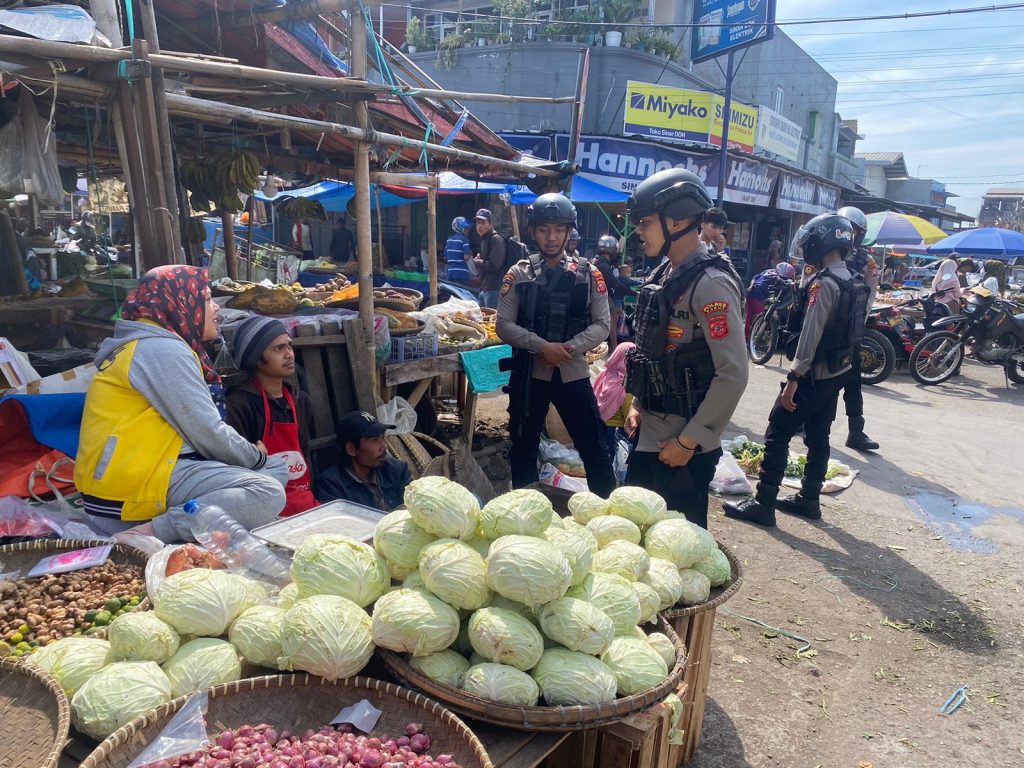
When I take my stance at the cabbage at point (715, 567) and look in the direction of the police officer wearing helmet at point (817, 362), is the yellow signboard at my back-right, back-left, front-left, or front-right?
front-left

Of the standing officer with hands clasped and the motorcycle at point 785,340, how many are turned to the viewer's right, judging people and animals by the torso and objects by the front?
0

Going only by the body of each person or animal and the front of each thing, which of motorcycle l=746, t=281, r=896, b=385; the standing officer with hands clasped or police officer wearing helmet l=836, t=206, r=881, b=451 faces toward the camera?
the standing officer with hands clasped

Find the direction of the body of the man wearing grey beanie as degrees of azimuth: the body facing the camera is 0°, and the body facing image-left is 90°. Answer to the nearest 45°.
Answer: approximately 315°

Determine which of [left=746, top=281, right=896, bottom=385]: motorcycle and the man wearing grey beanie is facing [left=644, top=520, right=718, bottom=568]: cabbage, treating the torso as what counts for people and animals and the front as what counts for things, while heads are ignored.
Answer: the man wearing grey beanie

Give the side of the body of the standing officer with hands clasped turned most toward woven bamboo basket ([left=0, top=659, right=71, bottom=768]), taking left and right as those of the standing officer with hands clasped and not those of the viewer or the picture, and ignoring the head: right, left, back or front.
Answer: front

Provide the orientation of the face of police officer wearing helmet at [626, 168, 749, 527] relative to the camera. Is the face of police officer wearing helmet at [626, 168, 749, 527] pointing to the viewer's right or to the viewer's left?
to the viewer's left

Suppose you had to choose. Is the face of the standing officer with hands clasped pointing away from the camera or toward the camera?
toward the camera

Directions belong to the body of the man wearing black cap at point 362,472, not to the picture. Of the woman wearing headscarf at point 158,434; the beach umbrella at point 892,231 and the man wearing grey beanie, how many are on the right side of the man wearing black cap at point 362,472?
2

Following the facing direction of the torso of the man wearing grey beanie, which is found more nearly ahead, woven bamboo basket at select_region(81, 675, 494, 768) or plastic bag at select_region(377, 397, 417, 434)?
the woven bamboo basket

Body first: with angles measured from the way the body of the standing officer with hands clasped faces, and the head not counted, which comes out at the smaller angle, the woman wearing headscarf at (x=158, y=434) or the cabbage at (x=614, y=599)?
the cabbage

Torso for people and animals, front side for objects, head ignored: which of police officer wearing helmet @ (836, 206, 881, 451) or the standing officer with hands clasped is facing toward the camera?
the standing officer with hands clasped

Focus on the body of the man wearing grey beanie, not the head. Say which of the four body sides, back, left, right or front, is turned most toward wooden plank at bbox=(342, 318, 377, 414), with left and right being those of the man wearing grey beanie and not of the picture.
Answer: left
